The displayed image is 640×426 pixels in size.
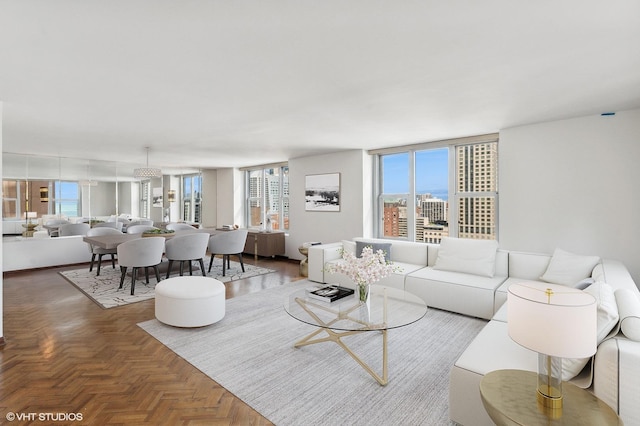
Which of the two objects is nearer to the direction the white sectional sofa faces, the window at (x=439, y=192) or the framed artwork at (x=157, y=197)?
the framed artwork

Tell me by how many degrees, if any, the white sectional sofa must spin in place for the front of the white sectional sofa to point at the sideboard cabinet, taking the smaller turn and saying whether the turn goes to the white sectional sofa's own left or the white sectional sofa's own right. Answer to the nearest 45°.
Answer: approximately 90° to the white sectional sofa's own right

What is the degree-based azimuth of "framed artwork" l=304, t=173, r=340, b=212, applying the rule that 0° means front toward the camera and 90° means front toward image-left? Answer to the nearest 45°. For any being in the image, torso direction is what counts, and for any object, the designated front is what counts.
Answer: approximately 45°

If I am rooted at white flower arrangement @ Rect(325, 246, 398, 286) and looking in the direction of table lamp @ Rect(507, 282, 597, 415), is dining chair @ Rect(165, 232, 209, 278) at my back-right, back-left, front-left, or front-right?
back-right

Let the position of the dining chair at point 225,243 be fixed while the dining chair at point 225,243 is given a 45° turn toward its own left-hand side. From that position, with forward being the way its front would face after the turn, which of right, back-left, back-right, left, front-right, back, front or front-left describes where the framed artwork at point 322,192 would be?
back

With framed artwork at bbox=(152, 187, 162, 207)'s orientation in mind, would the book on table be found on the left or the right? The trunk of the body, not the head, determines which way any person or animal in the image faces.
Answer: on its left

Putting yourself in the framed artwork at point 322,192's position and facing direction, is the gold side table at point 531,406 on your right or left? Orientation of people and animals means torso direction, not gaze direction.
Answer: on your left

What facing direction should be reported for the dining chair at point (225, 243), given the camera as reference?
facing away from the viewer and to the left of the viewer

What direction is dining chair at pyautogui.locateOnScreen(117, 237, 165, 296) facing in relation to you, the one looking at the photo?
facing away from the viewer and to the left of the viewer
